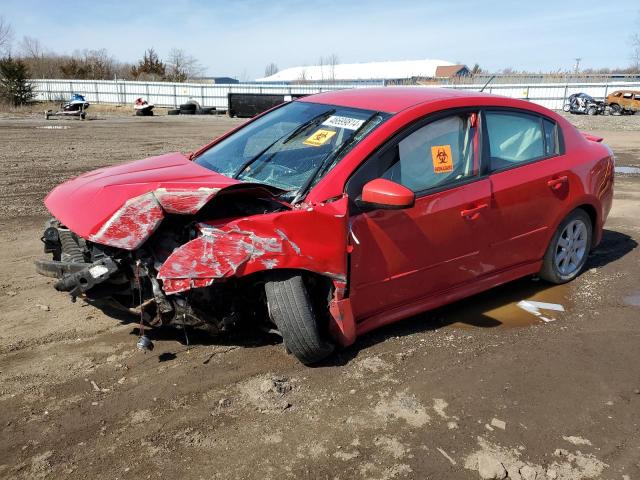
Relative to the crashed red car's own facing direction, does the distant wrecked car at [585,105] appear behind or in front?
behind

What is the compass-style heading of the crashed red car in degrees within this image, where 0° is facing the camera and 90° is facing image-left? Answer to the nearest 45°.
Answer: approximately 45°

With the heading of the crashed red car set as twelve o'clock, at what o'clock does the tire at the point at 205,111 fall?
The tire is roughly at 4 o'clock from the crashed red car.

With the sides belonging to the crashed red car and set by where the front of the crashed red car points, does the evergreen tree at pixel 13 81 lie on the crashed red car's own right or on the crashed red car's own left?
on the crashed red car's own right

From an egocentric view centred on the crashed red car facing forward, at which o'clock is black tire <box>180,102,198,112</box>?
The black tire is roughly at 4 o'clock from the crashed red car.

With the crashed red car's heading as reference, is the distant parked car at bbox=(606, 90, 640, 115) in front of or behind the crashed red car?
behind

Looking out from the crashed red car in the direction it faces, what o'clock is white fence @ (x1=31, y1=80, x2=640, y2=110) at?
The white fence is roughly at 4 o'clock from the crashed red car.

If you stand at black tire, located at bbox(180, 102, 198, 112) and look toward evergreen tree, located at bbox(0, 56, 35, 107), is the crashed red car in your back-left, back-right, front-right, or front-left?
back-left
